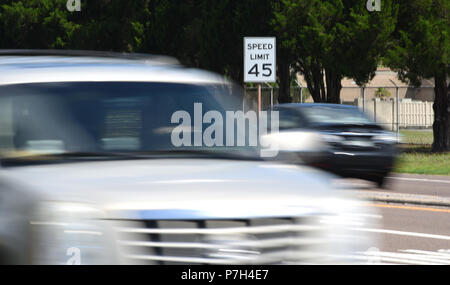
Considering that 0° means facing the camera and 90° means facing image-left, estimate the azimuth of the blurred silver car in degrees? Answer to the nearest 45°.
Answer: approximately 315°

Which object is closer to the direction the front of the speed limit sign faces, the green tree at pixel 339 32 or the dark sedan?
the dark sedan

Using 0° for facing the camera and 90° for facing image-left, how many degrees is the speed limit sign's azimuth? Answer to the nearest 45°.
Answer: approximately 0°

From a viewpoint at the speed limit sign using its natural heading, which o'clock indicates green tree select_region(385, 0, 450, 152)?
The green tree is roughly at 7 o'clock from the speed limit sign.

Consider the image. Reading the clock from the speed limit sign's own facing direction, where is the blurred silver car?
The blurred silver car is roughly at 12 o'clock from the speed limit sign.

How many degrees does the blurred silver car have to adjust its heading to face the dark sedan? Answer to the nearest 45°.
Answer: approximately 135° to its left

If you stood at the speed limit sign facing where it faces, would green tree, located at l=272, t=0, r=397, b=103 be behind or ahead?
behind

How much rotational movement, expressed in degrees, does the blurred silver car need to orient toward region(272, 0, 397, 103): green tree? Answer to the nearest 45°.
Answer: approximately 135° to its left

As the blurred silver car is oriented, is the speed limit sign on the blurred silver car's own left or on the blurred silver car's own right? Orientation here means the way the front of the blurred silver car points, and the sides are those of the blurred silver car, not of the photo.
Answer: on the blurred silver car's own left
